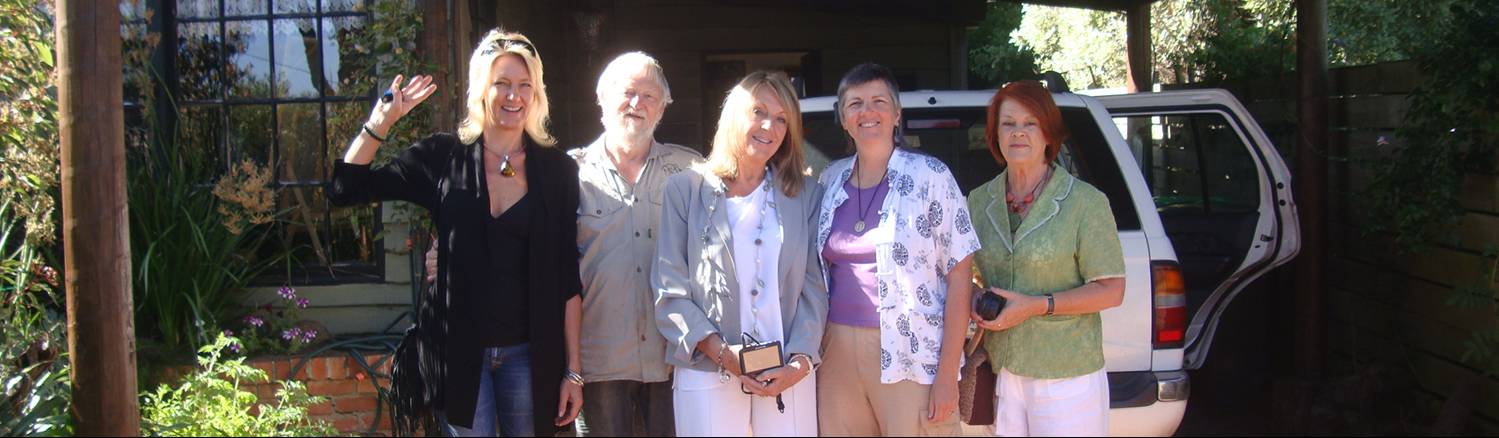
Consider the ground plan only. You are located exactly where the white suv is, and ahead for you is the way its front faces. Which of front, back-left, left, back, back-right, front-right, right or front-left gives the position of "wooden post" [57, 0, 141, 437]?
back-left

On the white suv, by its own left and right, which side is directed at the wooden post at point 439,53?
left

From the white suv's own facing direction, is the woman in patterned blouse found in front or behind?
behind

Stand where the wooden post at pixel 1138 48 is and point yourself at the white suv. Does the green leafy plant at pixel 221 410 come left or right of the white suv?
right

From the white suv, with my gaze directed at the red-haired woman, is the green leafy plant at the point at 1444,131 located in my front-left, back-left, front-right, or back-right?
back-left

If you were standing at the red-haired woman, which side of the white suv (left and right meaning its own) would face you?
back

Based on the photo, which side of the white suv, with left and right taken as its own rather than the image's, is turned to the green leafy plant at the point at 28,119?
left

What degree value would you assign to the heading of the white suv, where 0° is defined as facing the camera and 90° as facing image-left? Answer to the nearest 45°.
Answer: approximately 180°
